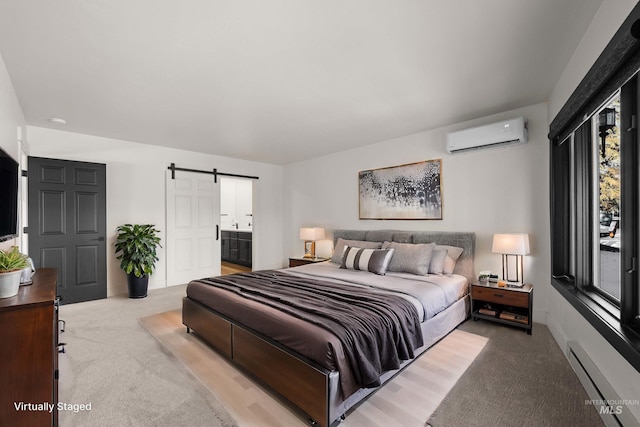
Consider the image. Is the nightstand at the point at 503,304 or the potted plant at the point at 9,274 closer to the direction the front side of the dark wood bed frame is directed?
the potted plant

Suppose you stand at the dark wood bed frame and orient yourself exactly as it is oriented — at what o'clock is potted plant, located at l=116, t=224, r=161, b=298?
The potted plant is roughly at 3 o'clock from the dark wood bed frame.

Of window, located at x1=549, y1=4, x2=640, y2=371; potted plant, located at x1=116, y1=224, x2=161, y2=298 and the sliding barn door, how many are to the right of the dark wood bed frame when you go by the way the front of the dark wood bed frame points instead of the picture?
2

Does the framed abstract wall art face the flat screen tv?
yes

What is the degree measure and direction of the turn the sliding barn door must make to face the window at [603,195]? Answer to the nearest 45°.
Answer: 0° — it already faces it

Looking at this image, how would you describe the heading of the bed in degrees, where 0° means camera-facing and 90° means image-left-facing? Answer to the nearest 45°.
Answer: approximately 45°

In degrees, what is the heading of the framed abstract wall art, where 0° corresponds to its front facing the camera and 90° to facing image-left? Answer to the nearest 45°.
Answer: approximately 45°

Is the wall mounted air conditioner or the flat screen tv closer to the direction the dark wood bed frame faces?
the flat screen tv

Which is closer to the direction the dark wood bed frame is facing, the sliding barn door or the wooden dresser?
the wooden dresser
